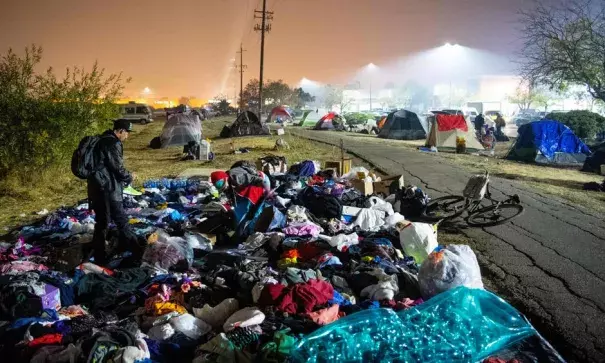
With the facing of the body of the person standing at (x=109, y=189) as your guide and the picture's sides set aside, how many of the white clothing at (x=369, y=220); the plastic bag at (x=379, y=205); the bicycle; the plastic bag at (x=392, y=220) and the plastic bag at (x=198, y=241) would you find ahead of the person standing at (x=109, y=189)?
5

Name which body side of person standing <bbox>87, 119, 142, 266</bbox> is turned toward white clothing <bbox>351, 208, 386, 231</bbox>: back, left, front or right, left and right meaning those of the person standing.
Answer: front

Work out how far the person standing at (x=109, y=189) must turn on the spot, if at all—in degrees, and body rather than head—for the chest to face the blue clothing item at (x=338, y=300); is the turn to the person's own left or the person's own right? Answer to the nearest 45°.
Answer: approximately 45° to the person's own right

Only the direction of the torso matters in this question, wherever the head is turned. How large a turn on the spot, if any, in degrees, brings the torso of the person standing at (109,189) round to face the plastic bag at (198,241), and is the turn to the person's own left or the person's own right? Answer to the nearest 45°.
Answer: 0° — they already face it

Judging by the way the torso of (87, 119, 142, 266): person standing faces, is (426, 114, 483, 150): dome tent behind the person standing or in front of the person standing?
in front

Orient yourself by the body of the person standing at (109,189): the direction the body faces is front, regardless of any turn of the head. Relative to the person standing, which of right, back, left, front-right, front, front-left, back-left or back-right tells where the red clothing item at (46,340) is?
right

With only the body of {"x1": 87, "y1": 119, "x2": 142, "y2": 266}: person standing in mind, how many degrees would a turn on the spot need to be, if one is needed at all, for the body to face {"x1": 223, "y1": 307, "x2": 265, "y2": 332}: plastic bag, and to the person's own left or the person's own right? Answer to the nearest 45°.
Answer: approximately 90° to the person's own right

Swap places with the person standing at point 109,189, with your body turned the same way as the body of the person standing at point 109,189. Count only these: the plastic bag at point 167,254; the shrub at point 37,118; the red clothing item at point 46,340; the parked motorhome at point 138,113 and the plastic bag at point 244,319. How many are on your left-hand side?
2

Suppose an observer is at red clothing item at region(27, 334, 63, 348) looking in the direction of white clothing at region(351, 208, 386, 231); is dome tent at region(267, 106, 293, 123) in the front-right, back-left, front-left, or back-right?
front-left

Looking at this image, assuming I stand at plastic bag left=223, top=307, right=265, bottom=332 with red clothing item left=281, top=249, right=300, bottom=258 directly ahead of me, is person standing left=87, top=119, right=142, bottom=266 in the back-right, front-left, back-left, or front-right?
front-left

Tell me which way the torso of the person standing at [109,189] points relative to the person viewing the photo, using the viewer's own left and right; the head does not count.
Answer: facing to the right of the viewer

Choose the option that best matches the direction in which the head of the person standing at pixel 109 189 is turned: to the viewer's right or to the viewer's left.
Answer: to the viewer's right

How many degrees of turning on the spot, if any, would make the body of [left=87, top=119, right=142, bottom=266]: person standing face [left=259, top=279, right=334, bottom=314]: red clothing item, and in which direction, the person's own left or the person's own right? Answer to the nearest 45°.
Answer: approximately 45° to the person's own right

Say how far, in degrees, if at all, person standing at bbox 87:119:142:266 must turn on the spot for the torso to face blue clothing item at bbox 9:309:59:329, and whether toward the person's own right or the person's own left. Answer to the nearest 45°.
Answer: approximately 90° to the person's own right

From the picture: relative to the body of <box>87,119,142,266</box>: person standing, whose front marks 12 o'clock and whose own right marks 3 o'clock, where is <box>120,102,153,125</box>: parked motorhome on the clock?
The parked motorhome is roughly at 9 o'clock from the person standing.
